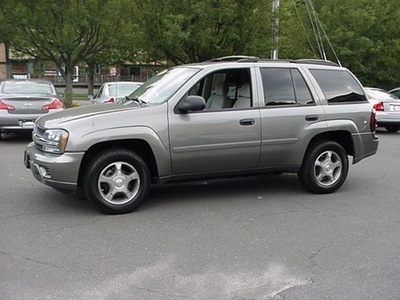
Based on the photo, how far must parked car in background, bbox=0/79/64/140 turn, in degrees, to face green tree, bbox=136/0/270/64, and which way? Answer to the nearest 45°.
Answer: approximately 45° to its right

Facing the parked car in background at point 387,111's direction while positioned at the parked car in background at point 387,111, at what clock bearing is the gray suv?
The gray suv is roughly at 8 o'clock from the parked car in background.

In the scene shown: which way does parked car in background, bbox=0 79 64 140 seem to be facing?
away from the camera

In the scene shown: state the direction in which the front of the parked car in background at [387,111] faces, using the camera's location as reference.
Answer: facing away from the viewer and to the left of the viewer

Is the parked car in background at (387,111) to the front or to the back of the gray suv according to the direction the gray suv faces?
to the back

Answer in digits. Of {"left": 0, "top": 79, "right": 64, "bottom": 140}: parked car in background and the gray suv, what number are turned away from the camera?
1

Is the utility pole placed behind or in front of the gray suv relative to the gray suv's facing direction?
behind

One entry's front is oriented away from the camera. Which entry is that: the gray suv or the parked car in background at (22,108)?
the parked car in background

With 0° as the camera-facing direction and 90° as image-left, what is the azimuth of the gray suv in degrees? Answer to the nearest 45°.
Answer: approximately 45°

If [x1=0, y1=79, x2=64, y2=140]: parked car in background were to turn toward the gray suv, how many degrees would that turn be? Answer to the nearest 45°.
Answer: approximately 180°
